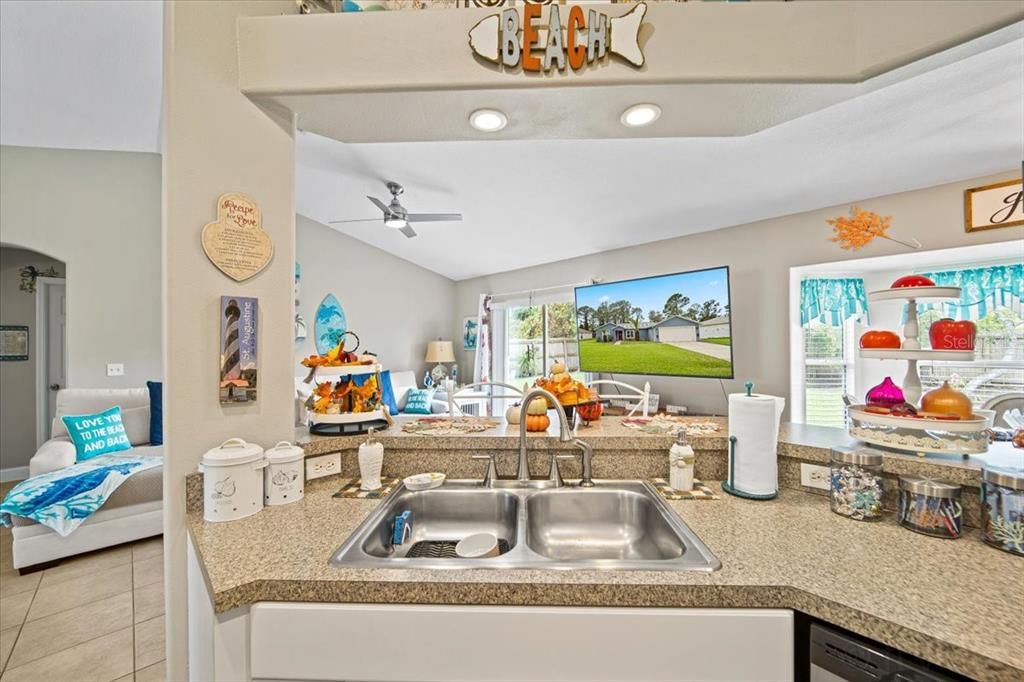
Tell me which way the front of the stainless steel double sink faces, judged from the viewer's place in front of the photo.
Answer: facing the viewer

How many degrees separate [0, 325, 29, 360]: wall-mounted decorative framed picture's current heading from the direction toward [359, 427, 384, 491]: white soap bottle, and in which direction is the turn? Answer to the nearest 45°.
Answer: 0° — it already faces it

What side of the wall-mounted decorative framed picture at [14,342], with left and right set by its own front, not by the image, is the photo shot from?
front

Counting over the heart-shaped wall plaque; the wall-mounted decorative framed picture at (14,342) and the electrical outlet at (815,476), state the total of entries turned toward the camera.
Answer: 3

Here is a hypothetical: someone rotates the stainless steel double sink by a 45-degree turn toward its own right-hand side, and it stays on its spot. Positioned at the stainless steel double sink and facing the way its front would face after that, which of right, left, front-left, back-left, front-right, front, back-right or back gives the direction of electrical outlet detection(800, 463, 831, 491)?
back-left

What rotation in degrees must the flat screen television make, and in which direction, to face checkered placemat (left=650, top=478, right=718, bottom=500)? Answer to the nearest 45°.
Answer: approximately 45° to its left

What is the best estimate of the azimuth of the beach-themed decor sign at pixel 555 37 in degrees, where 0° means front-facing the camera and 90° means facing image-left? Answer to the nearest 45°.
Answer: approximately 0°

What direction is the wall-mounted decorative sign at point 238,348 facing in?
toward the camera

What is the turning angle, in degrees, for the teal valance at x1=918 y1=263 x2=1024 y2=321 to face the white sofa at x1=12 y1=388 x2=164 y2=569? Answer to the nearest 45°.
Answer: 0° — it already faces it
